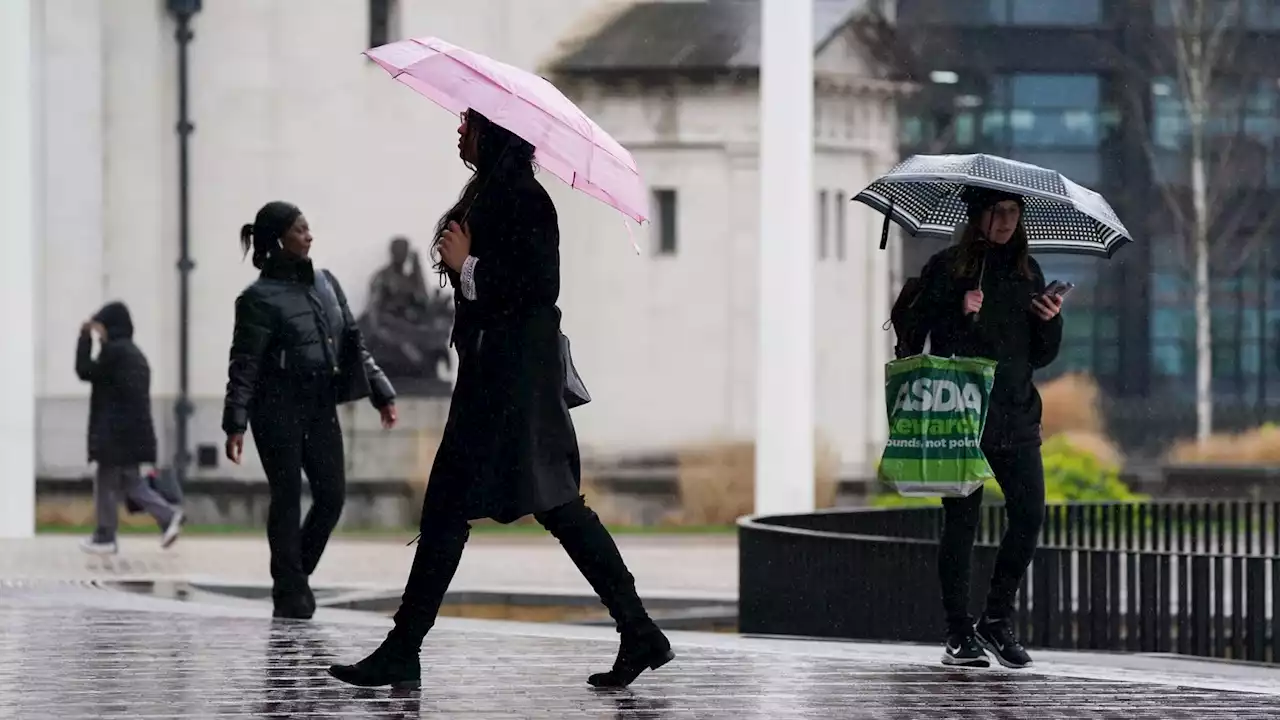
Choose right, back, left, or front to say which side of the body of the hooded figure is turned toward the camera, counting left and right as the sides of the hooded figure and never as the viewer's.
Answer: left

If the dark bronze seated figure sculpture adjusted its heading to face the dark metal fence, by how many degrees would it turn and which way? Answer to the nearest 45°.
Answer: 0° — it already faces it

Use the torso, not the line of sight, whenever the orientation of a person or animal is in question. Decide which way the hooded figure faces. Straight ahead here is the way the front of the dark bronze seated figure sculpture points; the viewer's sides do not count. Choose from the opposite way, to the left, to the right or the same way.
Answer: to the right

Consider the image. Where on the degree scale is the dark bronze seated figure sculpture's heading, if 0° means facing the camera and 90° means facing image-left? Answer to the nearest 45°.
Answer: approximately 0°

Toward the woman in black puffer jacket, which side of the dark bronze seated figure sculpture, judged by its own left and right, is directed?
front

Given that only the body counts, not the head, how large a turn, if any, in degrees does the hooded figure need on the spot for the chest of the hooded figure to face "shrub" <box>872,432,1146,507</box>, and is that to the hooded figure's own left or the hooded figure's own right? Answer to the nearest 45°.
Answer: approximately 180°

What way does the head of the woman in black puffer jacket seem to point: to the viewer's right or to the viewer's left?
to the viewer's right

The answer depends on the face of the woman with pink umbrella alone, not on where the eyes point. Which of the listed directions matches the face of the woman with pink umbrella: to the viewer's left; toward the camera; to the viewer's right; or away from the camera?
to the viewer's left

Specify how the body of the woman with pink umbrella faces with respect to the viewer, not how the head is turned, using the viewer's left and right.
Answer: facing to the left of the viewer

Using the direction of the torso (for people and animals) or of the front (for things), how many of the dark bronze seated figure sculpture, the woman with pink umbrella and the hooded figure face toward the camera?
1

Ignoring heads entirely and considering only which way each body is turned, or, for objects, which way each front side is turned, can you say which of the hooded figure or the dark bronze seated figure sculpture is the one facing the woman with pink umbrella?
the dark bronze seated figure sculpture

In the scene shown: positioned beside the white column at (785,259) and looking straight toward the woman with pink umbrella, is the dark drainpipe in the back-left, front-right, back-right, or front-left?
back-right

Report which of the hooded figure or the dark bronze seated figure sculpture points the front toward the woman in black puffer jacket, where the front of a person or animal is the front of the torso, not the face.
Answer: the dark bronze seated figure sculpture
